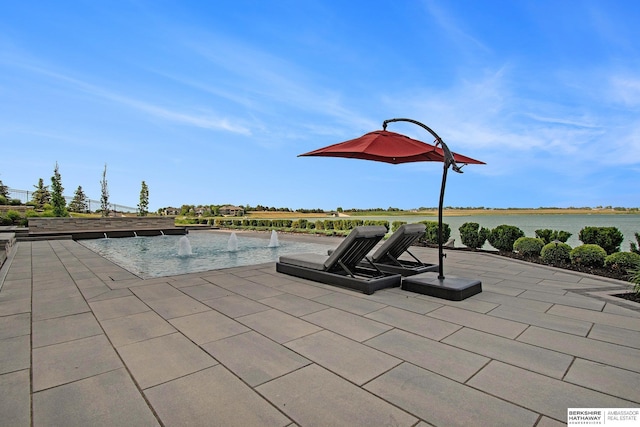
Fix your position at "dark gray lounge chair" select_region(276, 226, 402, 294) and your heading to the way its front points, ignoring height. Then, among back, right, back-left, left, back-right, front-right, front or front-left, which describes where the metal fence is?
front

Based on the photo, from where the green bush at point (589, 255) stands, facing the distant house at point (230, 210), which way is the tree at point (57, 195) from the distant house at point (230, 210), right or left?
left

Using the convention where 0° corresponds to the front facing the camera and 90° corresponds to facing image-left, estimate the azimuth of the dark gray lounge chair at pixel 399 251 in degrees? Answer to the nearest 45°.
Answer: approximately 135°

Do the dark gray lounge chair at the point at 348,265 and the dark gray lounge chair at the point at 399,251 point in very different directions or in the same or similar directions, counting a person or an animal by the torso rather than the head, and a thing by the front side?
same or similar directions

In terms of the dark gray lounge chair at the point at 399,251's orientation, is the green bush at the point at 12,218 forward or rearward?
forward

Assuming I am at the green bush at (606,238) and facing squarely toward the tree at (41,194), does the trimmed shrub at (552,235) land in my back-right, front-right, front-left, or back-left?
front-right

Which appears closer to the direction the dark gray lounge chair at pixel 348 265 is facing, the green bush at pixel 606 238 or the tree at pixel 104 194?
the tree

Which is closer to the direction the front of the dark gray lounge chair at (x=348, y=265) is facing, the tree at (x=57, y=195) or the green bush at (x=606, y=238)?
the tree

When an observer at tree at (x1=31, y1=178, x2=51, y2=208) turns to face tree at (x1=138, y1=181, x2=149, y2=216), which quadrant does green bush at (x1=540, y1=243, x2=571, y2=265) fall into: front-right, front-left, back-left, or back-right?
front-right

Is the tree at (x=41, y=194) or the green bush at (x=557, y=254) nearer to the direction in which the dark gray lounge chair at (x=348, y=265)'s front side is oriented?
the tree
